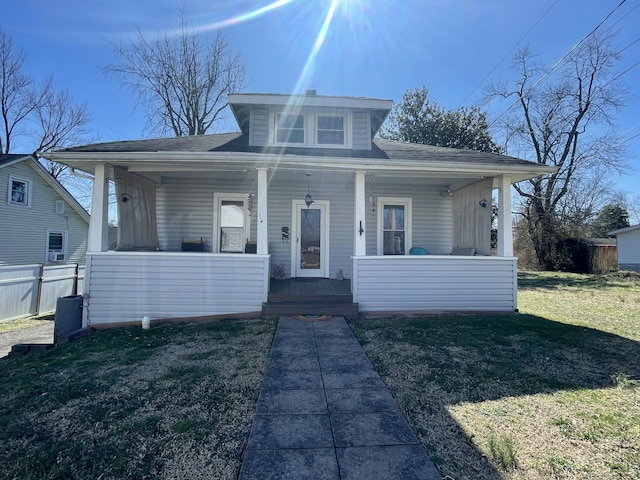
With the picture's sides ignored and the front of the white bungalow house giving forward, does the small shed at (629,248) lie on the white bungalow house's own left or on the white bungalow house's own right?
on the white bungalow house's own left

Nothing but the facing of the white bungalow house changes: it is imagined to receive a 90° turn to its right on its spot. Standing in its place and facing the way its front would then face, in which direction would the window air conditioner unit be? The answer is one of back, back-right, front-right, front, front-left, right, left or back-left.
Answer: front-right

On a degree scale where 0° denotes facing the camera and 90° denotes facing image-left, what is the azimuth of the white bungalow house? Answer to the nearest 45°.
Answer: approximately 0°

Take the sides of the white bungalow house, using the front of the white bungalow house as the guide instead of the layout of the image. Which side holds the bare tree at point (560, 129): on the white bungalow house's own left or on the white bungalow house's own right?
on the white bungalow house's own left

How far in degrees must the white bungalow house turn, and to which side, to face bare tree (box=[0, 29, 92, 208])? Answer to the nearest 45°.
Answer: approximately 135° to its right

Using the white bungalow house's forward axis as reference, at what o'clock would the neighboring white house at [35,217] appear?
The neighboring white house is roughly at 4 o'clock from the white bungalow house.

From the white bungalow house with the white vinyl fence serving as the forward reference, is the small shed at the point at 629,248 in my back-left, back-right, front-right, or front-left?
back-right

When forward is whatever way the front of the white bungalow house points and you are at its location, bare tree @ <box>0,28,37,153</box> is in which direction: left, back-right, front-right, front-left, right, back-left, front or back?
back-right

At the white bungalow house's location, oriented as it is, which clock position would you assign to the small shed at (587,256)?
The small shed is roughly at 8 o'clock from the white bungalow house.

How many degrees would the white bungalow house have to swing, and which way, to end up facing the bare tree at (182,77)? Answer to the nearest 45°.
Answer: approximately 135° to its right
